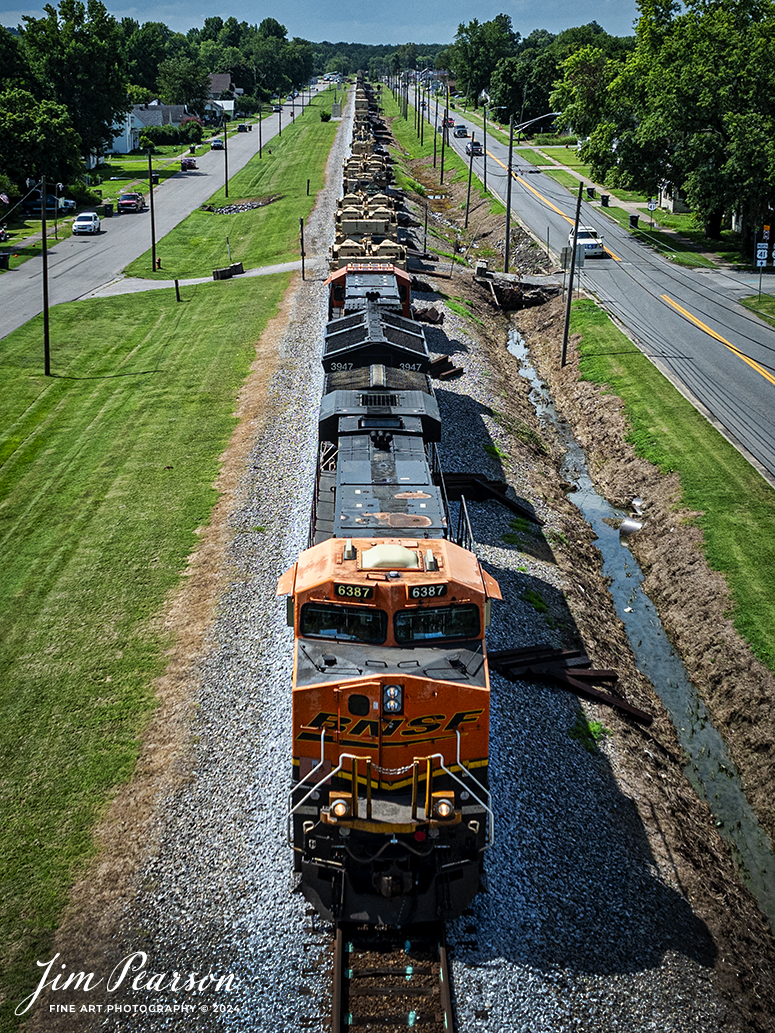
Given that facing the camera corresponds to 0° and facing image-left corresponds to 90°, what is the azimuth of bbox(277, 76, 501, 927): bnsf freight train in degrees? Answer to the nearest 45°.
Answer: approximately 0°
